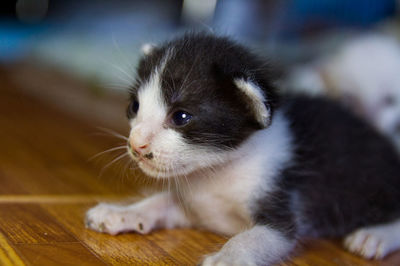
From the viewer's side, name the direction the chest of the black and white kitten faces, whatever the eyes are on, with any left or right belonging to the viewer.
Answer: facing the viewer and to the left of the viewer
